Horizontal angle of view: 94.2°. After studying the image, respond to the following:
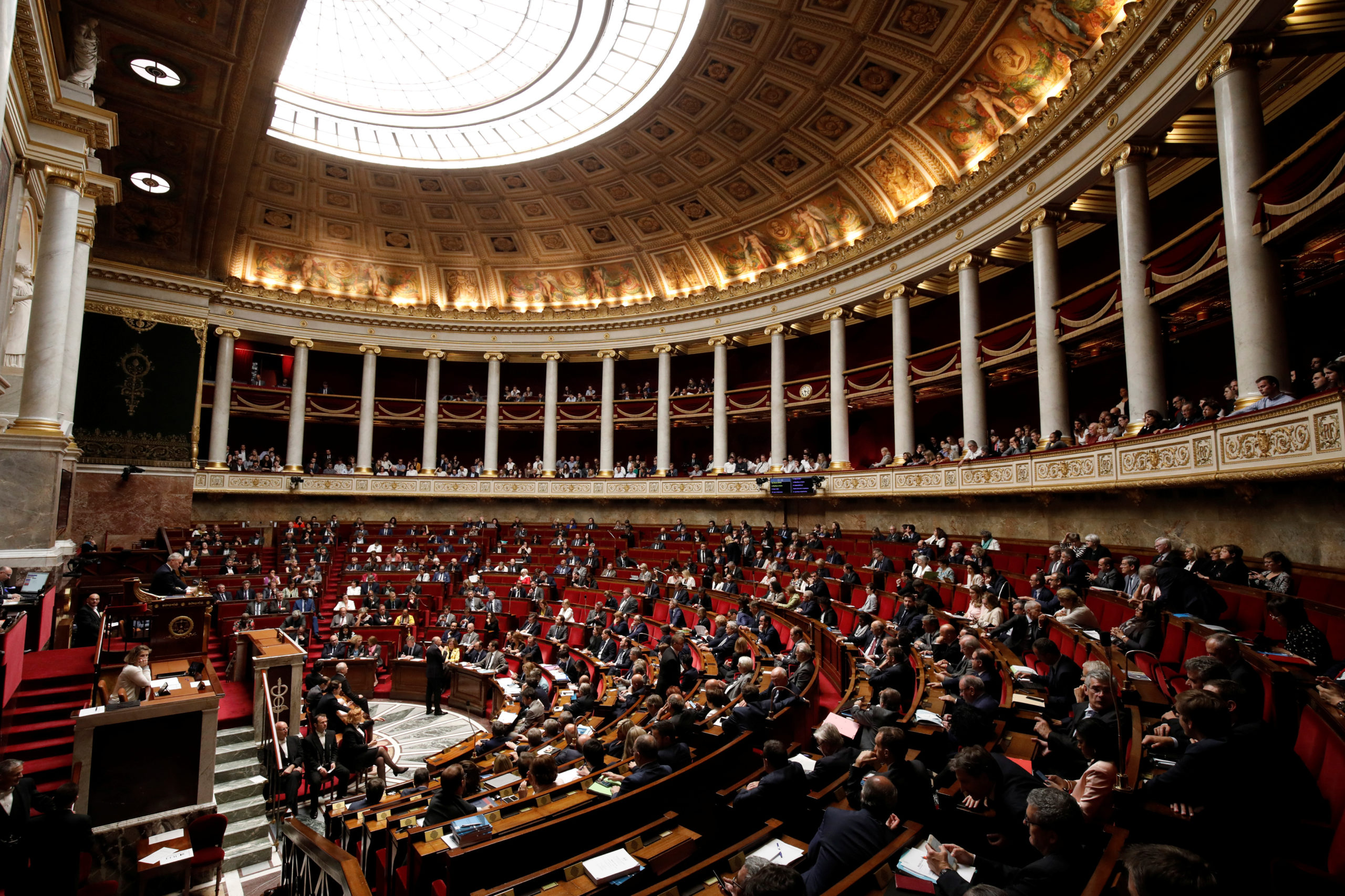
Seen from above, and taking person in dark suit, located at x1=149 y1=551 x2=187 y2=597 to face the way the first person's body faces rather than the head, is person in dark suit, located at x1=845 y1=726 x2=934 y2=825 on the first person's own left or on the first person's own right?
on the first person's own right

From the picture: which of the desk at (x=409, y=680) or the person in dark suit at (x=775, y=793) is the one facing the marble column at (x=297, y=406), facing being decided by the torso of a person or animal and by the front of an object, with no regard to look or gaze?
the person in dark suit

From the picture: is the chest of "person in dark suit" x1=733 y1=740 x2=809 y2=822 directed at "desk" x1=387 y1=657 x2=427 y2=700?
yes

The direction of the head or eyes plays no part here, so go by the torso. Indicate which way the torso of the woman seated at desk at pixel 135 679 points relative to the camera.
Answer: to the viewer's right

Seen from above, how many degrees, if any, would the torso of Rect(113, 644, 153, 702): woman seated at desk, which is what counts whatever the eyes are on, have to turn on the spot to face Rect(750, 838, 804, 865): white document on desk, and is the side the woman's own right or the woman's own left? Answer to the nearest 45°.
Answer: approximately 90° to the woman's own right

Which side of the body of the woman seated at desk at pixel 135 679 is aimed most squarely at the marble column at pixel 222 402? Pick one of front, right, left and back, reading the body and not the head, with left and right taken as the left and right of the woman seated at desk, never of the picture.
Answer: left

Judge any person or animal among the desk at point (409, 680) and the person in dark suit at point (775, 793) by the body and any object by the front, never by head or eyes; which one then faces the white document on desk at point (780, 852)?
the desk

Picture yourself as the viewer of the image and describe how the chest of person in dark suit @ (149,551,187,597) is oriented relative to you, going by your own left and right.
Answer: facing to the right of the viewer

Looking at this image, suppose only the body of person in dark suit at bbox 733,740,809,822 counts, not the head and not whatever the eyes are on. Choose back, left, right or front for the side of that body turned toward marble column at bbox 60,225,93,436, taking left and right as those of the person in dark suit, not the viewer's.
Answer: front

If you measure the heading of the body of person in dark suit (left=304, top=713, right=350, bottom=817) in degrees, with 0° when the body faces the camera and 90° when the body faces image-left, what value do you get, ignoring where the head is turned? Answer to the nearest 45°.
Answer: approximately 315°

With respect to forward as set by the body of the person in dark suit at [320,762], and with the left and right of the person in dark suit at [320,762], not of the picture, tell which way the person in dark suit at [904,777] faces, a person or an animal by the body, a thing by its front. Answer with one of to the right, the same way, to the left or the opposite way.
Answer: the opposite way
